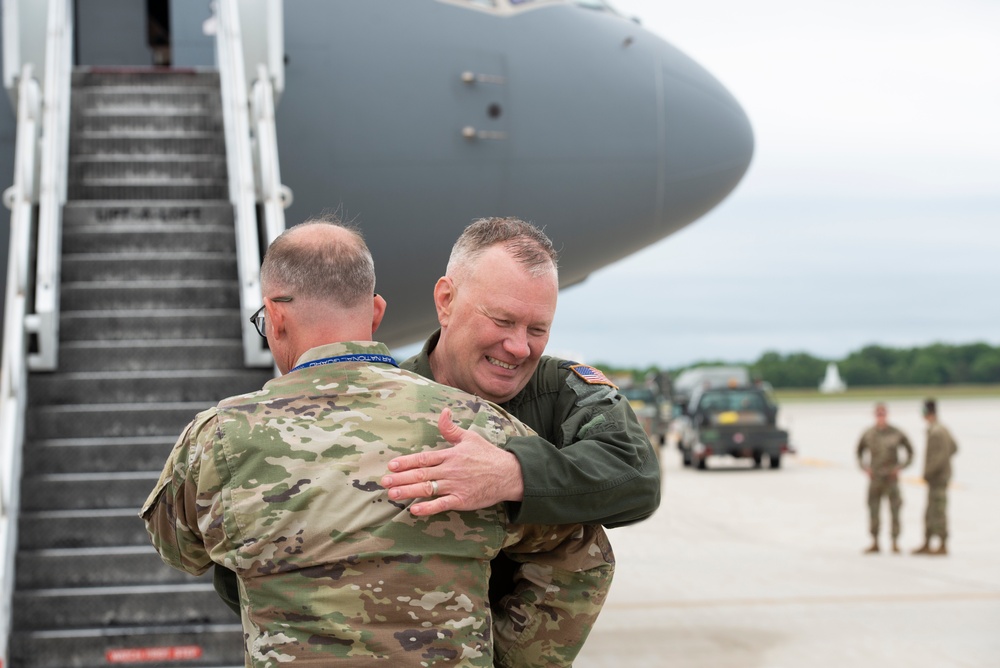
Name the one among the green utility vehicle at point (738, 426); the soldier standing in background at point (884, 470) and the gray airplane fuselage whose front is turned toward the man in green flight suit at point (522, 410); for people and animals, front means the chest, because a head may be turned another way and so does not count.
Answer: the soldier standing in background

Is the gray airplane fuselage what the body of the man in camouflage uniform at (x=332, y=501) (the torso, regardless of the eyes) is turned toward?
yes

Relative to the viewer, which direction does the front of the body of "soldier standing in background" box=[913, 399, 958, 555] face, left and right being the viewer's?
facing to the left of the viewer

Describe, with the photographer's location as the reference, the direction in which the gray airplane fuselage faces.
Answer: facing to the right of the viewer

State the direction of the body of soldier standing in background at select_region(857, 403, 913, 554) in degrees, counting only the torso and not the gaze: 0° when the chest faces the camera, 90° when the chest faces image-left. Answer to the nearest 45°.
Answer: approximately 0°

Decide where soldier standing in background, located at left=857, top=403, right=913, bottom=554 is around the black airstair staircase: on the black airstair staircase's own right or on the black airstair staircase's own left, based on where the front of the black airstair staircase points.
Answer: on the black airstair staircase's own left

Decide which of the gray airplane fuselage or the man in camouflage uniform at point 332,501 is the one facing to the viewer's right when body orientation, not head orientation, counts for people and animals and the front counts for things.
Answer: the gray airplane fuselage

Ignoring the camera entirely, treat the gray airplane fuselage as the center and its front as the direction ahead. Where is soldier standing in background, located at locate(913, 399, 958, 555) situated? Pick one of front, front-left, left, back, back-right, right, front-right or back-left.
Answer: front-left

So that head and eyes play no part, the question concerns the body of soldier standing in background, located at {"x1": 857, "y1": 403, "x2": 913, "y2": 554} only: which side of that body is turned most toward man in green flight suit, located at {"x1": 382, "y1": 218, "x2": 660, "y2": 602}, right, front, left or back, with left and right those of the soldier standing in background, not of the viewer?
front

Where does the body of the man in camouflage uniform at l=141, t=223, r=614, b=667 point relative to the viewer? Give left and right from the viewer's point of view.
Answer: facing away from the viewer
